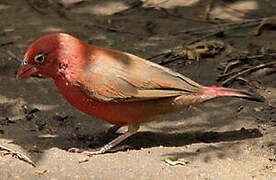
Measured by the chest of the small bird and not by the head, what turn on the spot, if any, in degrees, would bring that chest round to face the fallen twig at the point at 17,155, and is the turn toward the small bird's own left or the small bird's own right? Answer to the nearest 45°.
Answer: approximately 45° to the small bird's own left

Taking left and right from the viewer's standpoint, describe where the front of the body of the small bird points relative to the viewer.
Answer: facing to the left of the viewer
